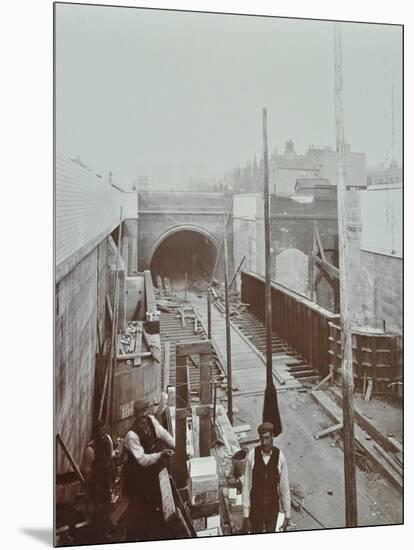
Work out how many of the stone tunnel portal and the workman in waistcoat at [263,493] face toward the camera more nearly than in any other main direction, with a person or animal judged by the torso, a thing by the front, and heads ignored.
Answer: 2

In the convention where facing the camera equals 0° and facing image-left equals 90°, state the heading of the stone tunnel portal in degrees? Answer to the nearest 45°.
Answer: approximately 0°

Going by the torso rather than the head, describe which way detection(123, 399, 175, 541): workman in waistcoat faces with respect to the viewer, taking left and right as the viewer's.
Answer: facing the viewer and to the right of the viewer
